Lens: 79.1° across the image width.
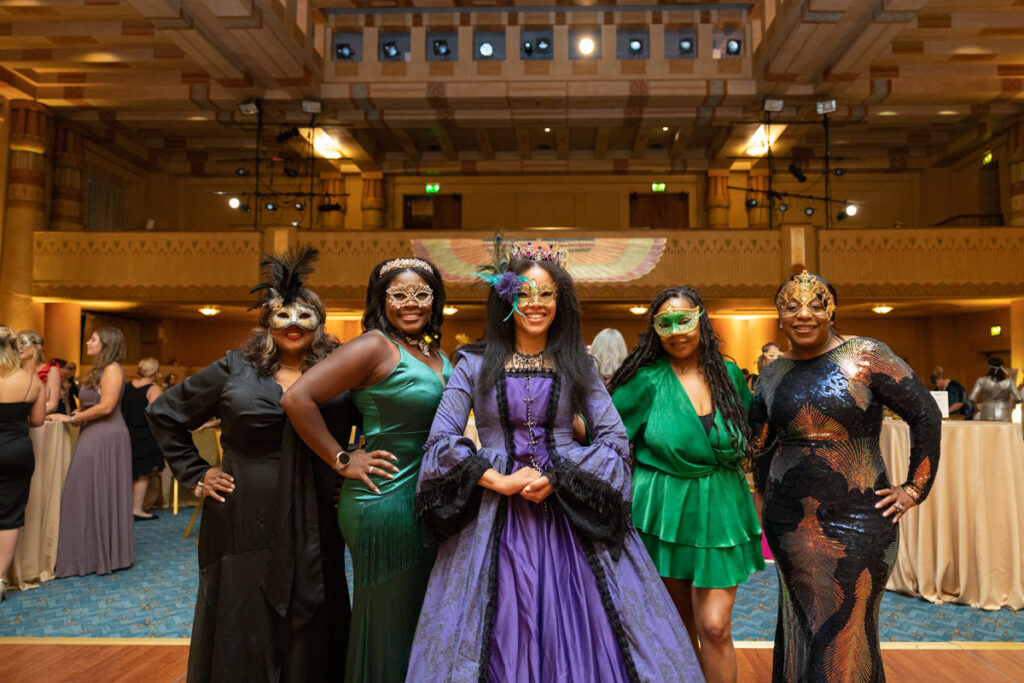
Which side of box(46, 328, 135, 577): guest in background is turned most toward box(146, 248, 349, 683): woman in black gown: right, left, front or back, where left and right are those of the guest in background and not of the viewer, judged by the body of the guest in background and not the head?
left

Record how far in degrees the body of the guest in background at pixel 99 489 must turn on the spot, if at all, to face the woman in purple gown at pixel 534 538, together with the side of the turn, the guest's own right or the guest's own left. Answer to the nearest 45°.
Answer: approximately 90° to the guest's own left

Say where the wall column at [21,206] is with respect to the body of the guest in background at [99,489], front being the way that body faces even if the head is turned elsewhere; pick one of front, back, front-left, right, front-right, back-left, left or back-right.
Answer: right

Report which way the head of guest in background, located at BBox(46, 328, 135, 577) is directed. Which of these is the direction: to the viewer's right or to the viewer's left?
to the viewer's left

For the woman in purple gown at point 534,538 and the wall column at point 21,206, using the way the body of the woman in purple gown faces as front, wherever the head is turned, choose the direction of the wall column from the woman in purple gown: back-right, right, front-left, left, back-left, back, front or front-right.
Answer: back-right

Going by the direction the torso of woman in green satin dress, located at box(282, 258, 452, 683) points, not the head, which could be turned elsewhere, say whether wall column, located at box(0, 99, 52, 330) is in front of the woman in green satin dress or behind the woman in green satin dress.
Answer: behind

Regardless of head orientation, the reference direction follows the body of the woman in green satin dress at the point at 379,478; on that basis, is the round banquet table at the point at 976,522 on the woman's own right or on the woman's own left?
on the woman's own left

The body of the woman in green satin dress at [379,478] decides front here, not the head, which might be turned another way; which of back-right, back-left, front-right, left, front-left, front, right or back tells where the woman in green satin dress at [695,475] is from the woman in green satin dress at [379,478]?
front-left

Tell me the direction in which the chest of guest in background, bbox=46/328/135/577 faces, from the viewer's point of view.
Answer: to the viewer's left

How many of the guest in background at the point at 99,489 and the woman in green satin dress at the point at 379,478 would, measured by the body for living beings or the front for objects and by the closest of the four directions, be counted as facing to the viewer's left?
1

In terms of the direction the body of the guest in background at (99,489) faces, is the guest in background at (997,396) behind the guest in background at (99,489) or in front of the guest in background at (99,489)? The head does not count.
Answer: behind

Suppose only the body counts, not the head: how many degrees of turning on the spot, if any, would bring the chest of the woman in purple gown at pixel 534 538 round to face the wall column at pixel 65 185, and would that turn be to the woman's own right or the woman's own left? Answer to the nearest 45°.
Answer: approximately 135° to the woman's own right

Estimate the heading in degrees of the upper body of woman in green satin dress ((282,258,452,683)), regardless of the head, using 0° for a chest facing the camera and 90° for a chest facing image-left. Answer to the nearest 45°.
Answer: approximately 315°

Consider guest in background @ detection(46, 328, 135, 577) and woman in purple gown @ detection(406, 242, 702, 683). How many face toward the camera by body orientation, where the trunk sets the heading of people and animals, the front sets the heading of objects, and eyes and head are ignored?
1
